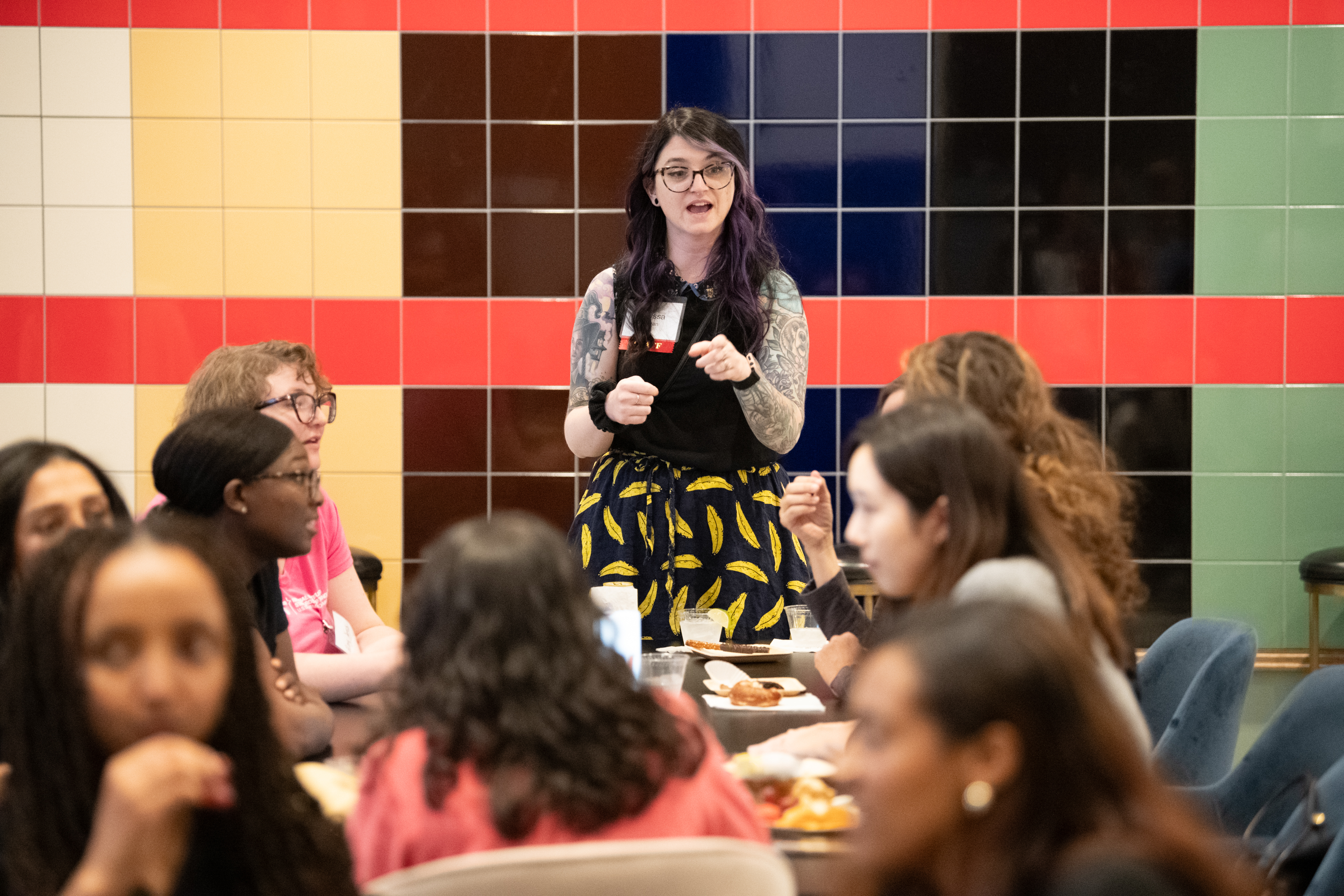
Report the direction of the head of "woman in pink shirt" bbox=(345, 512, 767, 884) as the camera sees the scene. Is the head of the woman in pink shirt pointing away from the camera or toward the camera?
away from the camera

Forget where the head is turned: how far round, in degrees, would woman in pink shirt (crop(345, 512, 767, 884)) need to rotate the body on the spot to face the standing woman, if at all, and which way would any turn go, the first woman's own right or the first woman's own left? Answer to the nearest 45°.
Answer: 0° — they already face them

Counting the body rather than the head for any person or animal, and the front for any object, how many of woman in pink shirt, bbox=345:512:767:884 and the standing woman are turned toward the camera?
1

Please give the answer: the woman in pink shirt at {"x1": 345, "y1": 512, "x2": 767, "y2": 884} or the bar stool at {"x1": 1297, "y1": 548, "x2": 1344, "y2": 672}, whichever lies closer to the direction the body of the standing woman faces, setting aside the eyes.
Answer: the woman in pink shirt

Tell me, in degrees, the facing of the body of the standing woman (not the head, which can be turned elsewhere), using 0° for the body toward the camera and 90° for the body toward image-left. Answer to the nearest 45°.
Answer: approximately 0°

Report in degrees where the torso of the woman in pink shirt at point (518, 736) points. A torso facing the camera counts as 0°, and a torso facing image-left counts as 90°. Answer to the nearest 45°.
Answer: approximately 180°

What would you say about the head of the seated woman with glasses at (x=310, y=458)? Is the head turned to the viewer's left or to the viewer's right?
to the viewer's right

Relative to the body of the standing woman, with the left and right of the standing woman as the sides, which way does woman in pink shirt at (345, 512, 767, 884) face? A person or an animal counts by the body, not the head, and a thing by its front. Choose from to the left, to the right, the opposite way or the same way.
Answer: the opposite way
